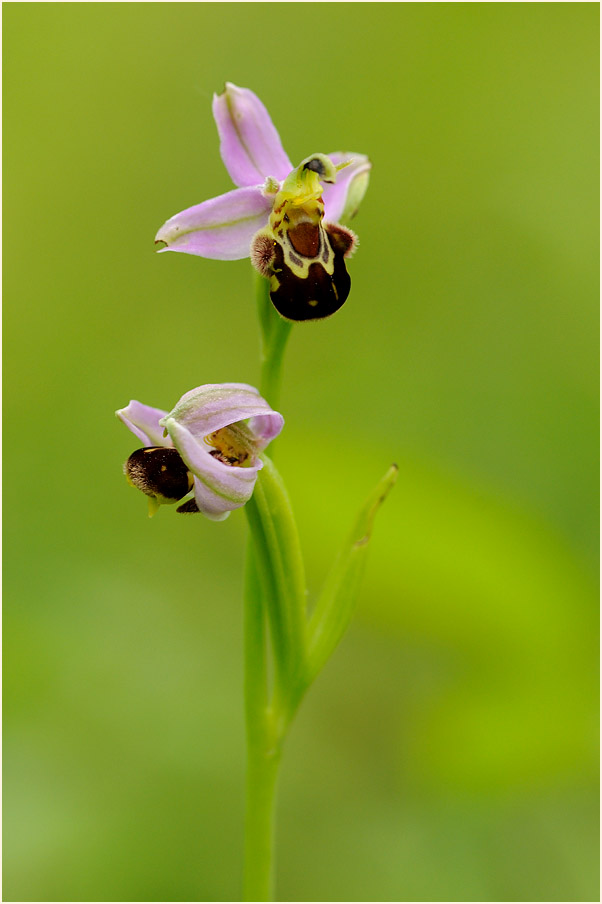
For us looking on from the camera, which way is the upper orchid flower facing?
facing the viewer and to the right of the viewer
